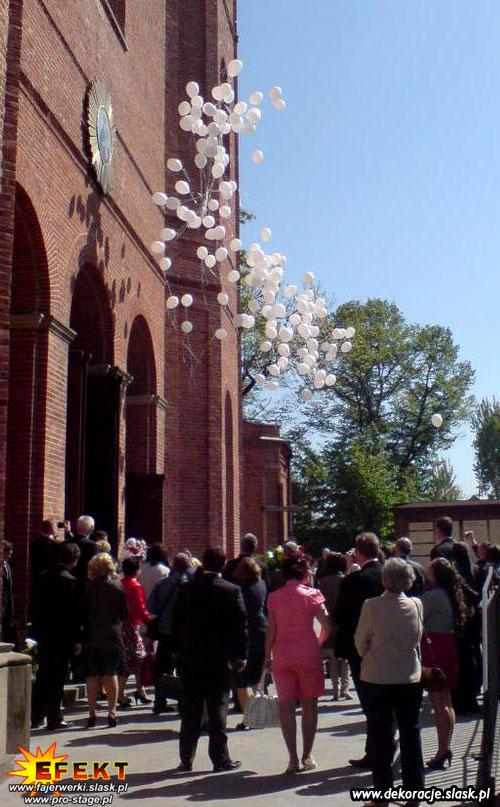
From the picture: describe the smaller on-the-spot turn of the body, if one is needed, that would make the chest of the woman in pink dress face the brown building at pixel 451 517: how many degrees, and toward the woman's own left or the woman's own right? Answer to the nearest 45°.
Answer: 0° — they already face it

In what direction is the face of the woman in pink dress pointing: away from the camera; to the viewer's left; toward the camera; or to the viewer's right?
away from the camera

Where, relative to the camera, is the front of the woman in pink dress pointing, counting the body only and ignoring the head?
away from the camera

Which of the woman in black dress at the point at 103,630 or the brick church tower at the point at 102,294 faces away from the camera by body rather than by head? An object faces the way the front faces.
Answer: the woman in black dress

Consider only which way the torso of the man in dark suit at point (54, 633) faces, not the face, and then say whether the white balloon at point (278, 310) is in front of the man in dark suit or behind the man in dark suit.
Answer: in front

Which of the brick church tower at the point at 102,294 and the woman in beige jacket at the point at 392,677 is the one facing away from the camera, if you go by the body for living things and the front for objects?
the woman in beige jacket

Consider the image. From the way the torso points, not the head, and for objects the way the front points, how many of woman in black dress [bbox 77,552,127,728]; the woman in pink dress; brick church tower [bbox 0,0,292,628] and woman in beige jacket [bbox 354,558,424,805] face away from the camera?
3

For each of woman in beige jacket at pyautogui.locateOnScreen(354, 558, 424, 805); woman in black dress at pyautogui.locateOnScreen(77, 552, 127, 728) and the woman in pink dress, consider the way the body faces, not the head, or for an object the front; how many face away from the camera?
3

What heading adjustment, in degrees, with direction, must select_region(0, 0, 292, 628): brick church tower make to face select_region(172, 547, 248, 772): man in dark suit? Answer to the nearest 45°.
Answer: approximately 45° to its right

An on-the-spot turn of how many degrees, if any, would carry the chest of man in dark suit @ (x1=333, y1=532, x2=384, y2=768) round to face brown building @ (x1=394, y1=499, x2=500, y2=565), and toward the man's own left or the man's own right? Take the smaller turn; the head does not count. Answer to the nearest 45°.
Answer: approximately 45° to the man's own right

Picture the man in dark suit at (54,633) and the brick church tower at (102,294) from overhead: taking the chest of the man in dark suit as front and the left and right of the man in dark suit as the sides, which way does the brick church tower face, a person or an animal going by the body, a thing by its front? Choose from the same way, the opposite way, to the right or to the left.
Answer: to the right

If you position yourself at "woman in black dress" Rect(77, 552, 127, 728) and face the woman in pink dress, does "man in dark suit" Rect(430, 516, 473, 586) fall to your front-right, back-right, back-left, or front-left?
front-left

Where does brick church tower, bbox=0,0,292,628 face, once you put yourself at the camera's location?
facing the viewer and to the right of the viewer

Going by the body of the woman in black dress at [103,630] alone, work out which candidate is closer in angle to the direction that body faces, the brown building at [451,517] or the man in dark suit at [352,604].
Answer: the brown building

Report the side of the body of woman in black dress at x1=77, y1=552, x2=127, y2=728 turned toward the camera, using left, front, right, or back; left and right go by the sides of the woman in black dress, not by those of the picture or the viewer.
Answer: back

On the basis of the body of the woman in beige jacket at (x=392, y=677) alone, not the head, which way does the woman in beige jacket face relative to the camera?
away from the camera
